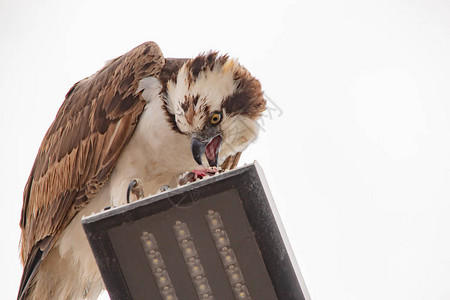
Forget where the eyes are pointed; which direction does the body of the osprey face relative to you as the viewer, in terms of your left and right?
facing the viewer and to the right of the viewer
